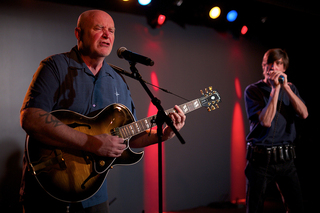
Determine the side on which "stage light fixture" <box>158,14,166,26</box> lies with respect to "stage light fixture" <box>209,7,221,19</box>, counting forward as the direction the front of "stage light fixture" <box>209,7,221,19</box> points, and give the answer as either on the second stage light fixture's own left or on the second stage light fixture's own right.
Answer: on the second stage light fixture's own right

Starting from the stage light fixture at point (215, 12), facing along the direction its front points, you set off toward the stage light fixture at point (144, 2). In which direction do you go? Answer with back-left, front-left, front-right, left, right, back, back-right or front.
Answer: front-right

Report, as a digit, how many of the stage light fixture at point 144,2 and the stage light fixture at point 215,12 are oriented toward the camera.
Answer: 2

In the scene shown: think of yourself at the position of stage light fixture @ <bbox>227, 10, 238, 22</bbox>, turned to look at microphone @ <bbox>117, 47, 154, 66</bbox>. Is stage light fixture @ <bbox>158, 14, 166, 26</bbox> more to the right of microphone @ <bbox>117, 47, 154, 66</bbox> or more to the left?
right

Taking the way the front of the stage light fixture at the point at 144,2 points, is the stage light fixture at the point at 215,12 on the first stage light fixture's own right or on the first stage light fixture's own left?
on the first stage light fixture's own left

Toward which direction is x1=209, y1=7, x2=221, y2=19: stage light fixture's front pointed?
toward the camera

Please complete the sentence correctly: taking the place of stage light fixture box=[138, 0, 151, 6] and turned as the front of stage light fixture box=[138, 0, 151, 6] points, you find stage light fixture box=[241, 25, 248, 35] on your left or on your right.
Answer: on your left

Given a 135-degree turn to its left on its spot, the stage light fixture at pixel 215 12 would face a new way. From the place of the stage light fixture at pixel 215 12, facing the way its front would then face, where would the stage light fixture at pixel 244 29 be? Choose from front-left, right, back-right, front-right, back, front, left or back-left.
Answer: front
